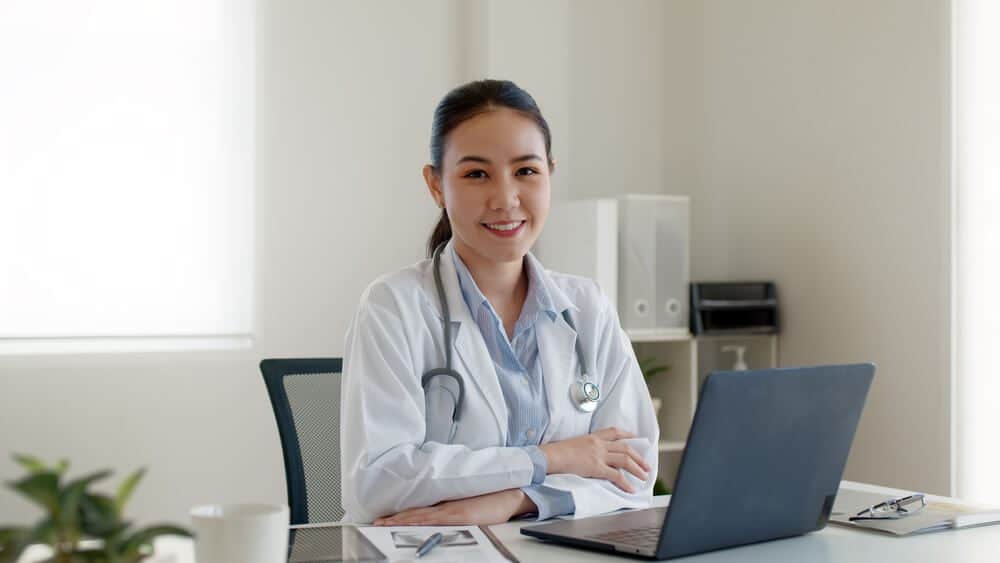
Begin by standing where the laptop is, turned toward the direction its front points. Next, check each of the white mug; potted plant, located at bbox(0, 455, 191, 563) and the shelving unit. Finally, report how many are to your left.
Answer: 2

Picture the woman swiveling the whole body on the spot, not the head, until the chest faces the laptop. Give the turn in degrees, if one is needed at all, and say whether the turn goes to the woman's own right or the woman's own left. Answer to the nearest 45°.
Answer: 0° — they already face it

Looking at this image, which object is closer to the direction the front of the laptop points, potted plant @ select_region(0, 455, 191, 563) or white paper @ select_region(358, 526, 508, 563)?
the white paper

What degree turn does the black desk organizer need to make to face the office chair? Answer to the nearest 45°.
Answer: approximately 45° to its right

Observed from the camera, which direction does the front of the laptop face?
facing away from the viewer and to the left of the viewer

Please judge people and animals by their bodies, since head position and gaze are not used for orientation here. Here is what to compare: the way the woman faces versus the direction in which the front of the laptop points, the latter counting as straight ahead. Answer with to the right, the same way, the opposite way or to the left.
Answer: the opposite way

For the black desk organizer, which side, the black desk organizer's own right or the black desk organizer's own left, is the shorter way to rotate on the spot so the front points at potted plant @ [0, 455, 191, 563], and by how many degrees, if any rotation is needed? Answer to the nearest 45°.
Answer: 0° — it already faces it

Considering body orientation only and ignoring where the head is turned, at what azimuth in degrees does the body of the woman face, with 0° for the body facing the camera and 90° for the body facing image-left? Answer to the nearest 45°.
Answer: approximately 315°

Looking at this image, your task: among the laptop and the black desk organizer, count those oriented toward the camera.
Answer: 1

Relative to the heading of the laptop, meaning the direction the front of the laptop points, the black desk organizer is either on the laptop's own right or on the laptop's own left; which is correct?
on the laptop's own right

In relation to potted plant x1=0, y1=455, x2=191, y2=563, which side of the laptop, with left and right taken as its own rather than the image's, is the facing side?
left

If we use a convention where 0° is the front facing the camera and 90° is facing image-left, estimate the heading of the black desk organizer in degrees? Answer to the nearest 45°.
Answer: approximately 0°
